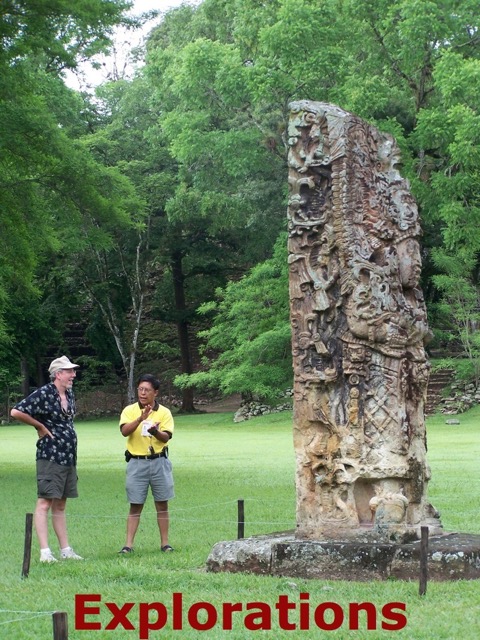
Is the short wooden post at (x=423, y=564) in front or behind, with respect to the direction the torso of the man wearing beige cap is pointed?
in front

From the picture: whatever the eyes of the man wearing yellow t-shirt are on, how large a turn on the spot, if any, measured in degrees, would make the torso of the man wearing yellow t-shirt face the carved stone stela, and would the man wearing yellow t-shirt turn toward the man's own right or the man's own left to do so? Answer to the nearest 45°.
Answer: approximately 45° to the man's own left

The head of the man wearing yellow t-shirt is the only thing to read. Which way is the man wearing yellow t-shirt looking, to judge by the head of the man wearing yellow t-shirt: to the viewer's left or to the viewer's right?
to the viewer's left

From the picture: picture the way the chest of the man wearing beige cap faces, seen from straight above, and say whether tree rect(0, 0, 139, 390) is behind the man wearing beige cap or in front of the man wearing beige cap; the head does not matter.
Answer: behind

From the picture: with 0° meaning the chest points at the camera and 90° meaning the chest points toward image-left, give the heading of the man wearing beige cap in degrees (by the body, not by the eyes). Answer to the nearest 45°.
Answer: approximately 315°

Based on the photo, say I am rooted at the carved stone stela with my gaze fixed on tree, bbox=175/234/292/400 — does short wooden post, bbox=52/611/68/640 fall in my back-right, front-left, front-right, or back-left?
back-left

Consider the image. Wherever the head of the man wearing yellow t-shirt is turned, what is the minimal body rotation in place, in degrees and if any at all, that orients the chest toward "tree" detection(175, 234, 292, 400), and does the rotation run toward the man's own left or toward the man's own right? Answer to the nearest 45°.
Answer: approximately 180°

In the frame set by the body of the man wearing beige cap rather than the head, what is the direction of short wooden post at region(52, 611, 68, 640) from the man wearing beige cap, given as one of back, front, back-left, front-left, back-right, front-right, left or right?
front-right
